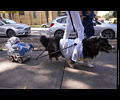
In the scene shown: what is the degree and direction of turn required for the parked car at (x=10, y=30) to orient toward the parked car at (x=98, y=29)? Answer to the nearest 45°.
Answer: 0° — it already faces it

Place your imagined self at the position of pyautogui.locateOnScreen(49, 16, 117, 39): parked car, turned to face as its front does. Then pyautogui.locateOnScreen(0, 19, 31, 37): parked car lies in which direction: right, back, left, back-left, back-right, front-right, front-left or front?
back

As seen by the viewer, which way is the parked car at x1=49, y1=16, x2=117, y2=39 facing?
to the viewer's right
